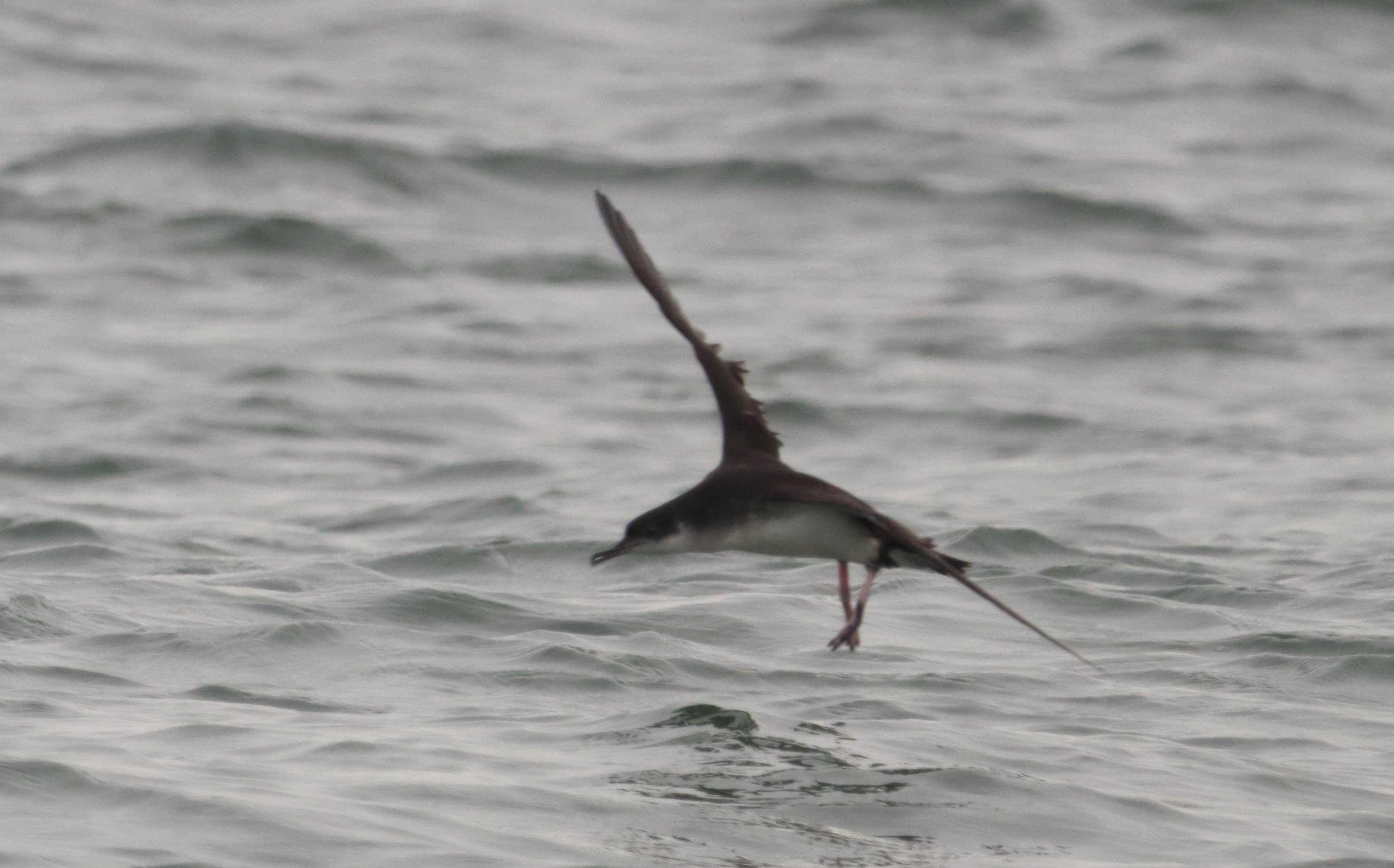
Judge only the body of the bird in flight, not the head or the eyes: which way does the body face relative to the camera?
to the viewer's left
